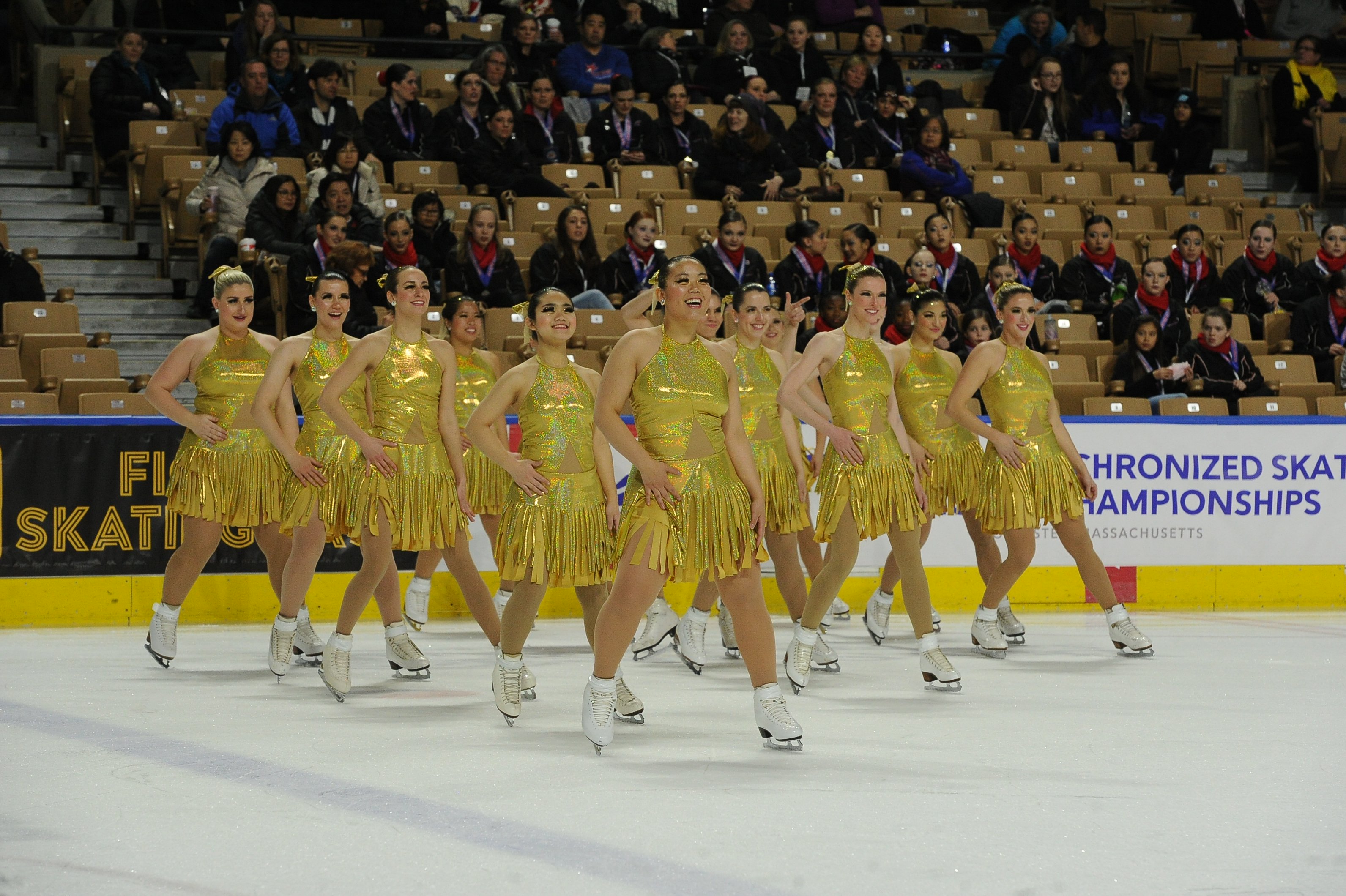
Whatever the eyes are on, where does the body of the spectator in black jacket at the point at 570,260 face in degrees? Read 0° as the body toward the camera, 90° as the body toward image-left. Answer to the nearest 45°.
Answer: approximately 315°

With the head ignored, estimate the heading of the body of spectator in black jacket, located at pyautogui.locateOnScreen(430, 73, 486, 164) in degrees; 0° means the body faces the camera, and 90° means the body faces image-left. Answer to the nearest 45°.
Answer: approximately 315°

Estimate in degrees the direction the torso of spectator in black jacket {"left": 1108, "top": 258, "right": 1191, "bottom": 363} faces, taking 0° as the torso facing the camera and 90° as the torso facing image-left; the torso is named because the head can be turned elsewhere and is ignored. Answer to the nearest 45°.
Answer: approximately 0°

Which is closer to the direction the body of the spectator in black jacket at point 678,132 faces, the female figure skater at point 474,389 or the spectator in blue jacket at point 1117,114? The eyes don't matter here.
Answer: the female figure skater

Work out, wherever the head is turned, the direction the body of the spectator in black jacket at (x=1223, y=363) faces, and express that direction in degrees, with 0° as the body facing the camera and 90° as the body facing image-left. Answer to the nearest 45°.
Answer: approximately 0°
